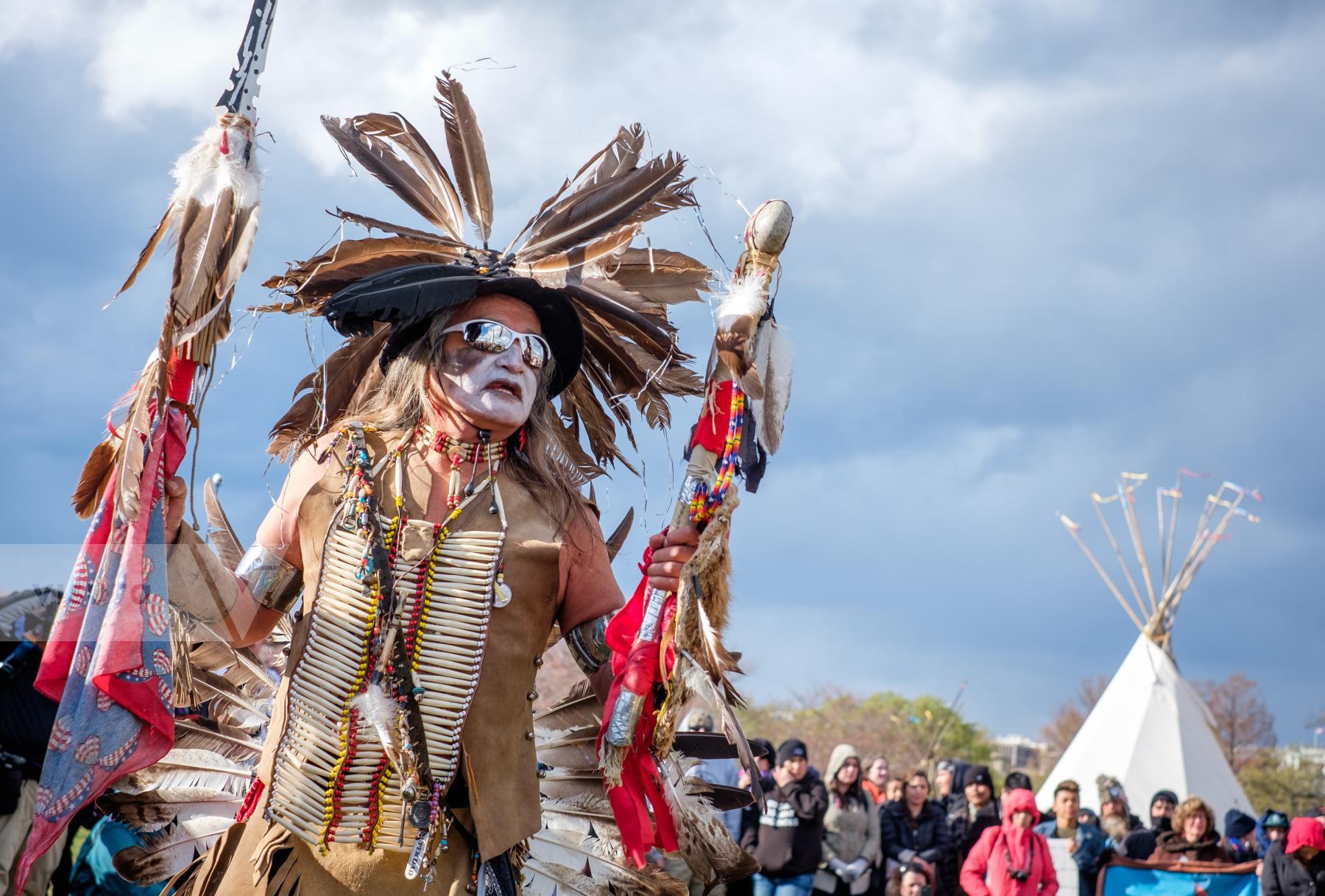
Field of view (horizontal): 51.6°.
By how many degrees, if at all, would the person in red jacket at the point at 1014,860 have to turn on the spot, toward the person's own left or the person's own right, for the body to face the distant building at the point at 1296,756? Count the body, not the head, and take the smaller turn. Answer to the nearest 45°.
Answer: approximately 180°

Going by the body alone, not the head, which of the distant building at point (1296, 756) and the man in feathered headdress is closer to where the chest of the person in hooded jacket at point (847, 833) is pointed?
the man in feathered headdress

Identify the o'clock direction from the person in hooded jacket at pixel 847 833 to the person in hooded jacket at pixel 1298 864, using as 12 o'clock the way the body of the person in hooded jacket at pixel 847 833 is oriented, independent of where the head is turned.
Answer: the person in hooded jacket at pixel 1298 864 is roughly at 9 o'clock from the person in hooded jacket at pixel 847 833.

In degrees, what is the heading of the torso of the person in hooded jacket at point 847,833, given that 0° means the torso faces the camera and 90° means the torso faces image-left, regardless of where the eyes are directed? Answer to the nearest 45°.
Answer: approximately 0°

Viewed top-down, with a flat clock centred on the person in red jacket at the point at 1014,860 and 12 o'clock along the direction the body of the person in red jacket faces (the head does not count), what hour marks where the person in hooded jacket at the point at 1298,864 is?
The person in hooded jacket is roughly at 8 o'clock from the person in red jacket.

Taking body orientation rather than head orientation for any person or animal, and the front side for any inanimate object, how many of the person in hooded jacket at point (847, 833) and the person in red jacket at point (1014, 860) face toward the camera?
2

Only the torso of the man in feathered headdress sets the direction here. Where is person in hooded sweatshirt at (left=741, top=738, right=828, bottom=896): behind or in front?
behind

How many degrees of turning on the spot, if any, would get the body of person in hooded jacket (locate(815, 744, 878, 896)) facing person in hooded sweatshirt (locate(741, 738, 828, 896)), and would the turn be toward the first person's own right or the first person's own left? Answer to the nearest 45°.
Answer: approximately 45° to the first person's own right

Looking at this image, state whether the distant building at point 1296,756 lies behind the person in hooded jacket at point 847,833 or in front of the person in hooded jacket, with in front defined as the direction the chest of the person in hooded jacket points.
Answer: behind

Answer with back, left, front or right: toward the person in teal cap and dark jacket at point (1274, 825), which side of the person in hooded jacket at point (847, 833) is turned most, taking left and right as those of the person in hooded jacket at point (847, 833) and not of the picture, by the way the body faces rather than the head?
left

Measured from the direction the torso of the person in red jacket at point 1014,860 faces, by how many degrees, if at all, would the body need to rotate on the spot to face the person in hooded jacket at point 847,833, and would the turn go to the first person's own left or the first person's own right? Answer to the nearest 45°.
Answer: approximately 90° to the first person's own right
